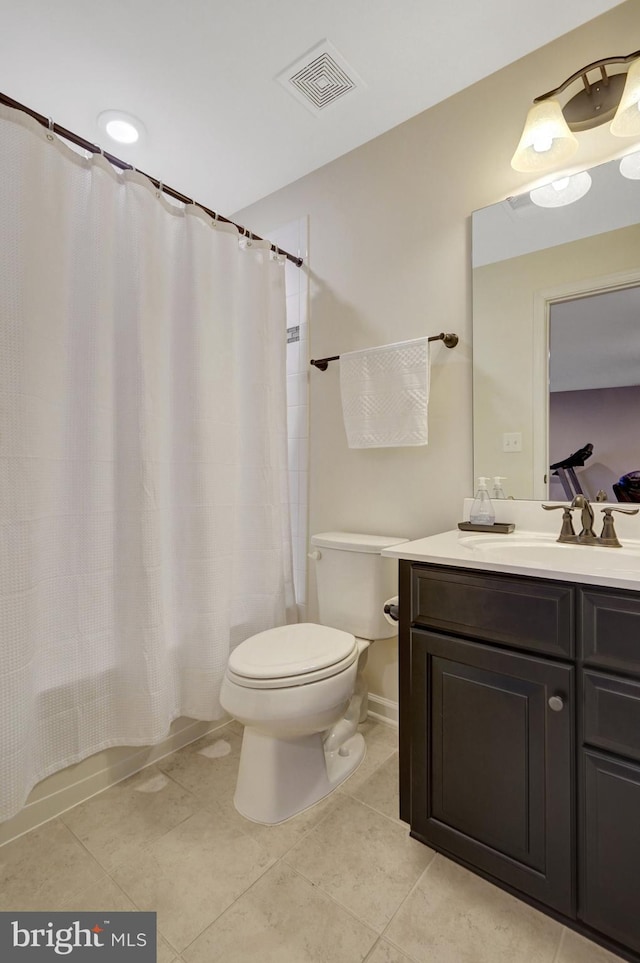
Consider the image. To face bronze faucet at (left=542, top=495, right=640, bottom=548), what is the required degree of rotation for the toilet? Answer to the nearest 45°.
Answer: approximately 135° to its left

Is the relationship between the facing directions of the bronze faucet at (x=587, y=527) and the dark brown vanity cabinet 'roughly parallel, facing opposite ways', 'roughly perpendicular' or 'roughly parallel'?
roughly parallel

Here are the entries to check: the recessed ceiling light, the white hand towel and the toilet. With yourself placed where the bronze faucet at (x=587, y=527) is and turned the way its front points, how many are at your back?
0

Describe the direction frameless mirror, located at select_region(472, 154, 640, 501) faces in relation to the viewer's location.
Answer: facing the viewer and to the left of the viewer

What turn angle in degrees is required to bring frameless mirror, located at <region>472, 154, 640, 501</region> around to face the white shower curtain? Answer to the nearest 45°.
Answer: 0° — it already faces it

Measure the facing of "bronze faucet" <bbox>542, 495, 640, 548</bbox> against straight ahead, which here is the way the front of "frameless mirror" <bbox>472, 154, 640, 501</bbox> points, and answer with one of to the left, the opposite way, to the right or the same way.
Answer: the same way

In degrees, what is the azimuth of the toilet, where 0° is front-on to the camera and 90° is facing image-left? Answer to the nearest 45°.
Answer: approximately 45°

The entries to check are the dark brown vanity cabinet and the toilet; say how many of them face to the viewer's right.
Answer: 0

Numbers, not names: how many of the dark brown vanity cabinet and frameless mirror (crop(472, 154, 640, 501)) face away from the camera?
0

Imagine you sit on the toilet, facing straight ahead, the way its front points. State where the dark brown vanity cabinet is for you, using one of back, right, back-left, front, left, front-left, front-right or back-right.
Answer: left
